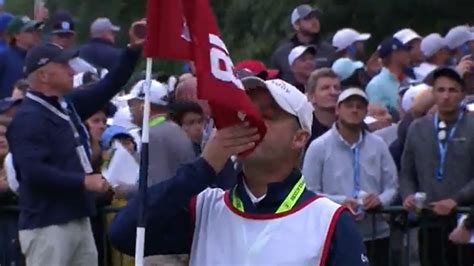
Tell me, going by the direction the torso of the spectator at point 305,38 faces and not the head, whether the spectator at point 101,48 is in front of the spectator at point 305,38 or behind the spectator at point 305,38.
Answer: behind

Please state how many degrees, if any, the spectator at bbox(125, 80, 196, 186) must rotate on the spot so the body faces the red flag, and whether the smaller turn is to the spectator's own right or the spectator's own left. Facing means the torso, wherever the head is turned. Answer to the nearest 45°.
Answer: approximately 90° to the spectator's own left

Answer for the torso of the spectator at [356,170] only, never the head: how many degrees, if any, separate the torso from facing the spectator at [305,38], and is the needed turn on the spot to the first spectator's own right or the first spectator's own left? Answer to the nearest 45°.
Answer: approximately 180°

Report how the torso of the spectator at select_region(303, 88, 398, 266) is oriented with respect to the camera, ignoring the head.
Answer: toward the camera

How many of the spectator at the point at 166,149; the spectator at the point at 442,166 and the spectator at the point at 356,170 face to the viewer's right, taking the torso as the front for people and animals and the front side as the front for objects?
0

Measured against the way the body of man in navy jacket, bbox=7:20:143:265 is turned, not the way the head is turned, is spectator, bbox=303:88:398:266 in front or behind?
in front

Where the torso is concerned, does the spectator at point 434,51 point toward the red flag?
no

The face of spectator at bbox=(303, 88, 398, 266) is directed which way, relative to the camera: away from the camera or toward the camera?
toward the camera

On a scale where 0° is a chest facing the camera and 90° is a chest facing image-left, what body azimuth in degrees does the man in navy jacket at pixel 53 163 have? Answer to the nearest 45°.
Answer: approximately 270°
